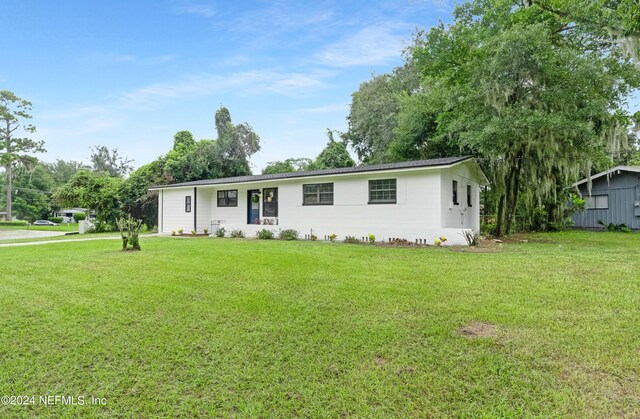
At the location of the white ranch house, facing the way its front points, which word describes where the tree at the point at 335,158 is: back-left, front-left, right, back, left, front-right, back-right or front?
back-right

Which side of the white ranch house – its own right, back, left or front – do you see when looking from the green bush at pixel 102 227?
right

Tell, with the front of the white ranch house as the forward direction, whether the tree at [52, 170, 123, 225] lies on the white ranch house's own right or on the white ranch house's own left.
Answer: on the white ranch house's own right

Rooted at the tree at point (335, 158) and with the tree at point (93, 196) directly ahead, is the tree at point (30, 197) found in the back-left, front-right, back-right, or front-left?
front-right

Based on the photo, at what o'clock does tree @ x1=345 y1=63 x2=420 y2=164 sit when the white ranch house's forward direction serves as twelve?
The tree is roughly at 5 o'clock from the white ranch house.

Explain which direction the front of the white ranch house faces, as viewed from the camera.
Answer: facing the viewer and to the left of the viewer

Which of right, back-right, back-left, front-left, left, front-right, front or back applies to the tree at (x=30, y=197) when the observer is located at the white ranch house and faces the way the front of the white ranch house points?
right

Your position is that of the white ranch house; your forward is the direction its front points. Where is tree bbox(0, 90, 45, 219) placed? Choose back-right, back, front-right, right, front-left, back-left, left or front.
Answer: right
